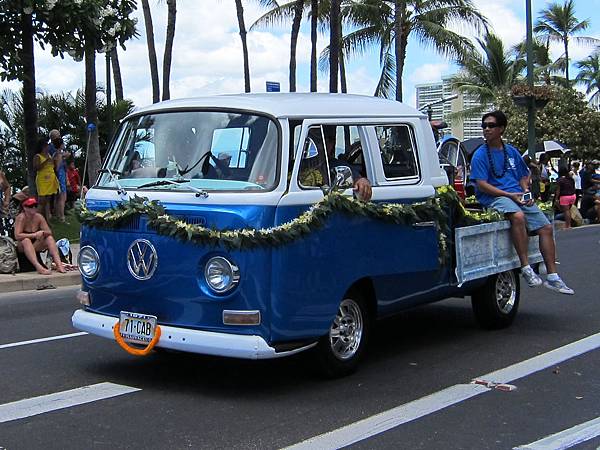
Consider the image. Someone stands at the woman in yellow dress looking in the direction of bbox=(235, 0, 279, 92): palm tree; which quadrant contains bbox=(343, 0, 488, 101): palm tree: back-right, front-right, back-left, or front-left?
front-right

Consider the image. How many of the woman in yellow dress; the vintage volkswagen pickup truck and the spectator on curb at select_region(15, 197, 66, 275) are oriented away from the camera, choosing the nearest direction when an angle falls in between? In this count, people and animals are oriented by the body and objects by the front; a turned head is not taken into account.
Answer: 0

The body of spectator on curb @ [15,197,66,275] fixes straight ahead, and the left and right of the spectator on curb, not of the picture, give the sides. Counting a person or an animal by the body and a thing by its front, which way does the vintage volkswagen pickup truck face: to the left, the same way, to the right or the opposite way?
to the right

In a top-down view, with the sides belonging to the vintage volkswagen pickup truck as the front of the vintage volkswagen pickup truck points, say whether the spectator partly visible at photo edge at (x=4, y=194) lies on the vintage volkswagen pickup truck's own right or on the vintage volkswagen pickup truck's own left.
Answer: on the vintage volkswagen pickup truck's own right

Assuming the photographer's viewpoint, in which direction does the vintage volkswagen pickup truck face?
facing the viewer and to the left of the viewer

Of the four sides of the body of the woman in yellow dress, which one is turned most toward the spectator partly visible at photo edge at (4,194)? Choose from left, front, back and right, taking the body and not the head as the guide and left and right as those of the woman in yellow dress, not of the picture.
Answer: right

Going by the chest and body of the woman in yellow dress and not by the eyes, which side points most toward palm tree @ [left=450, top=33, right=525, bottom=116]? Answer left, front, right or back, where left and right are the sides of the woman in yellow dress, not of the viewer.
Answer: left

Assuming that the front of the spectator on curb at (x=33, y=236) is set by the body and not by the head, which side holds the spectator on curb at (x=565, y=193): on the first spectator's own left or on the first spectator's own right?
on the first spectator's own left

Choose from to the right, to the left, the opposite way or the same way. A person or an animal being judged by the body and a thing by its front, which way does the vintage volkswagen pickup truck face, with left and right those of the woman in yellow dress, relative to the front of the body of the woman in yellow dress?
to the right

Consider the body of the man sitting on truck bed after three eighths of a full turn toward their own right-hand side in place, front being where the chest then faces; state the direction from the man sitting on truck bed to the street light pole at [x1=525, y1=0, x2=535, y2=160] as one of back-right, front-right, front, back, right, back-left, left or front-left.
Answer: right

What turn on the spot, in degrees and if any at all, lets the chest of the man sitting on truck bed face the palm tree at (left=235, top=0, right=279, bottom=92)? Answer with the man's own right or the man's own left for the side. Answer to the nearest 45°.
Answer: approximately 180°

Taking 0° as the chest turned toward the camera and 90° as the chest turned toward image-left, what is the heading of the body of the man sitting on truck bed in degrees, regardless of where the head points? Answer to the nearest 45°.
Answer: approximately 315°

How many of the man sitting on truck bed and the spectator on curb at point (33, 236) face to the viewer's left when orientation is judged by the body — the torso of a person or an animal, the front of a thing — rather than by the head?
0

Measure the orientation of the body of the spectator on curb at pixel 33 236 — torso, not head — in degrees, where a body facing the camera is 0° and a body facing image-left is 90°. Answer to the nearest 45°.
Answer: approximately 315°

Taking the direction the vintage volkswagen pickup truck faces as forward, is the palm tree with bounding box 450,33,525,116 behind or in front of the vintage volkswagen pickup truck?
behind

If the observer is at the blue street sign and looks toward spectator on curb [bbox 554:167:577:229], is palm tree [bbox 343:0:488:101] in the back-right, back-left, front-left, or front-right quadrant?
front-left

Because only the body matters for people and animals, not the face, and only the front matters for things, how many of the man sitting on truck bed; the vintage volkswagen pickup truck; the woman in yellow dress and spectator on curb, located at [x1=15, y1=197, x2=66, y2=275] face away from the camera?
0

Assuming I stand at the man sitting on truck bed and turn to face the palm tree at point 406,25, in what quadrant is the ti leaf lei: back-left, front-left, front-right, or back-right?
back-left

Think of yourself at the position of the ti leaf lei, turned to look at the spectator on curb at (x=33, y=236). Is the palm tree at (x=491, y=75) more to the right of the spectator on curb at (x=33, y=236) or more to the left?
right
